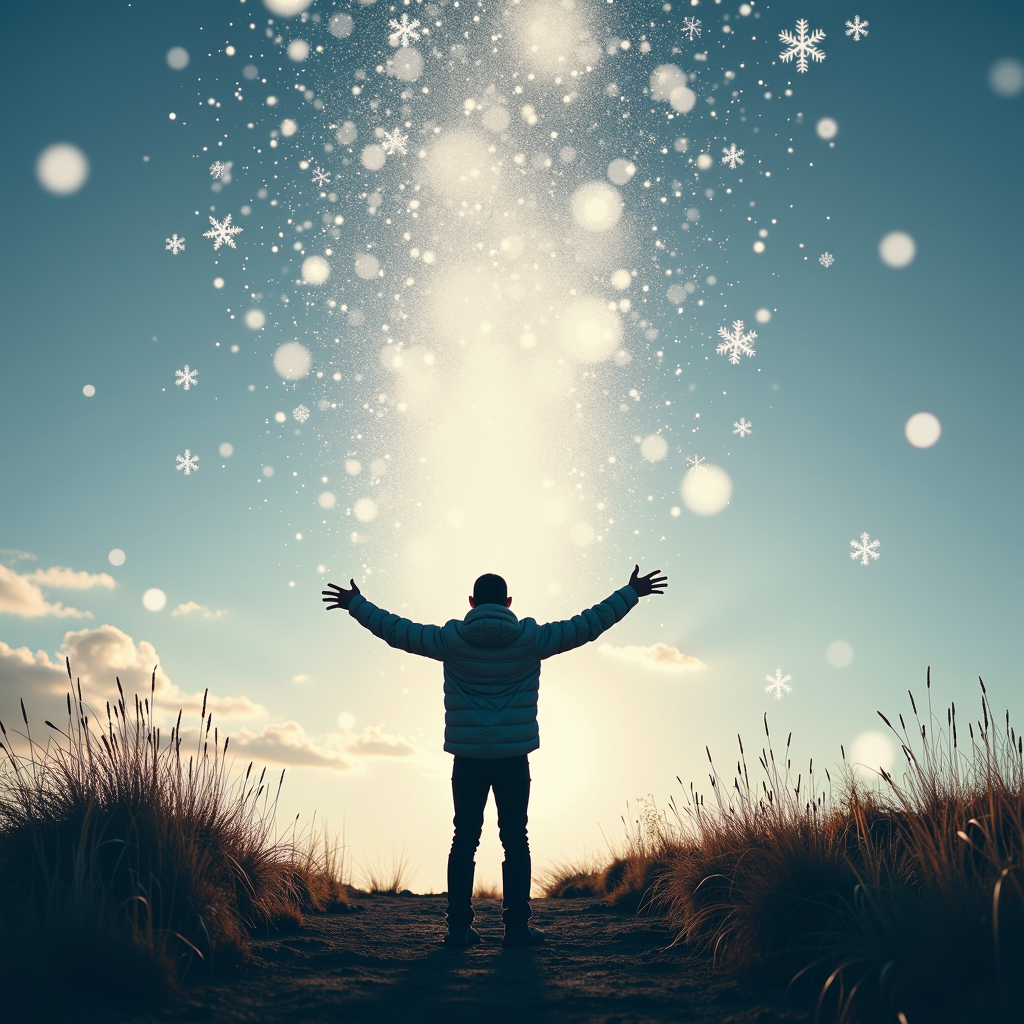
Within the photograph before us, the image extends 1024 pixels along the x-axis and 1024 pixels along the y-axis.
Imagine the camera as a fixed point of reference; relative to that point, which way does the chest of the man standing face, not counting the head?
away from the camera

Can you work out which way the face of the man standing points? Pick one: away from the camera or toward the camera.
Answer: away from the camera
